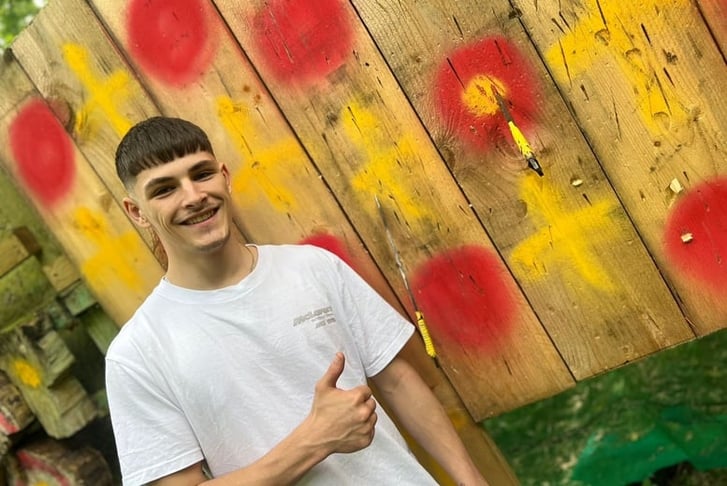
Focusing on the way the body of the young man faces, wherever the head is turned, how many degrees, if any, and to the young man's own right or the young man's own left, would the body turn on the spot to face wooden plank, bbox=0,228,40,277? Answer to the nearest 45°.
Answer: approximately 135° to the young man's own right

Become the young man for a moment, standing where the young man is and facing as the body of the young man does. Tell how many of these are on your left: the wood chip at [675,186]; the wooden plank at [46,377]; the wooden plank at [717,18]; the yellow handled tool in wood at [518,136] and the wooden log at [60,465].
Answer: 3

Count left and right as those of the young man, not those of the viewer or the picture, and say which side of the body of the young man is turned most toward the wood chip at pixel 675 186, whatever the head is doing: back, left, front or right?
left

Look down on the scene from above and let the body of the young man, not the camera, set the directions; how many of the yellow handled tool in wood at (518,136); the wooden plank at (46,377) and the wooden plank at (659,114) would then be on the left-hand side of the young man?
2

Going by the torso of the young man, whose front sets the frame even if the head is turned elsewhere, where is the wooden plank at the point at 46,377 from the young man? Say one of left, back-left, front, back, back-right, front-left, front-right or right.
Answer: back-right

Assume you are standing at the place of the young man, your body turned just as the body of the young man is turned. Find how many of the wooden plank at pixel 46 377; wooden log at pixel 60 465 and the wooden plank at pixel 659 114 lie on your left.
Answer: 1

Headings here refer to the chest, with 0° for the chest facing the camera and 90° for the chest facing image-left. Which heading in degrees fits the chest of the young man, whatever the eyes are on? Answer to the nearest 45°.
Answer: approximately 0°

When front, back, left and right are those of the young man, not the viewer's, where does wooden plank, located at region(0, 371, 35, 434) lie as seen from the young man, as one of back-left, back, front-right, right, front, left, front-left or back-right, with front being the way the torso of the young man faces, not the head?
back-right

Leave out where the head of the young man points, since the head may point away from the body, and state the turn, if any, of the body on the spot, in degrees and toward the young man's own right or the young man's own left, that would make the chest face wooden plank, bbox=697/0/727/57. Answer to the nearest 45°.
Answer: approximately 90° to the young man's own left

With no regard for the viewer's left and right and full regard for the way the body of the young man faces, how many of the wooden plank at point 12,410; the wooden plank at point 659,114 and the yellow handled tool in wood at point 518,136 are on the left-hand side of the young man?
2

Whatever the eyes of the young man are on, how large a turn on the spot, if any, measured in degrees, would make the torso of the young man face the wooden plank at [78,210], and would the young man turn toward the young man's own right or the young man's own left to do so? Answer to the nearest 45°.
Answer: approximately 180°

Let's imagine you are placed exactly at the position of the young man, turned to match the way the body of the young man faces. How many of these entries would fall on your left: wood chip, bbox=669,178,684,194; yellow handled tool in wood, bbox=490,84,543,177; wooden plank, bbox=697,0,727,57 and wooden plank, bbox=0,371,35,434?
3

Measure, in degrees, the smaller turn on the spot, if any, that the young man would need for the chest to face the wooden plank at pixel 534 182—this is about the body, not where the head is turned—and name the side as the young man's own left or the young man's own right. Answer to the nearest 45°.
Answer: approximately 90° to the young man's own left
